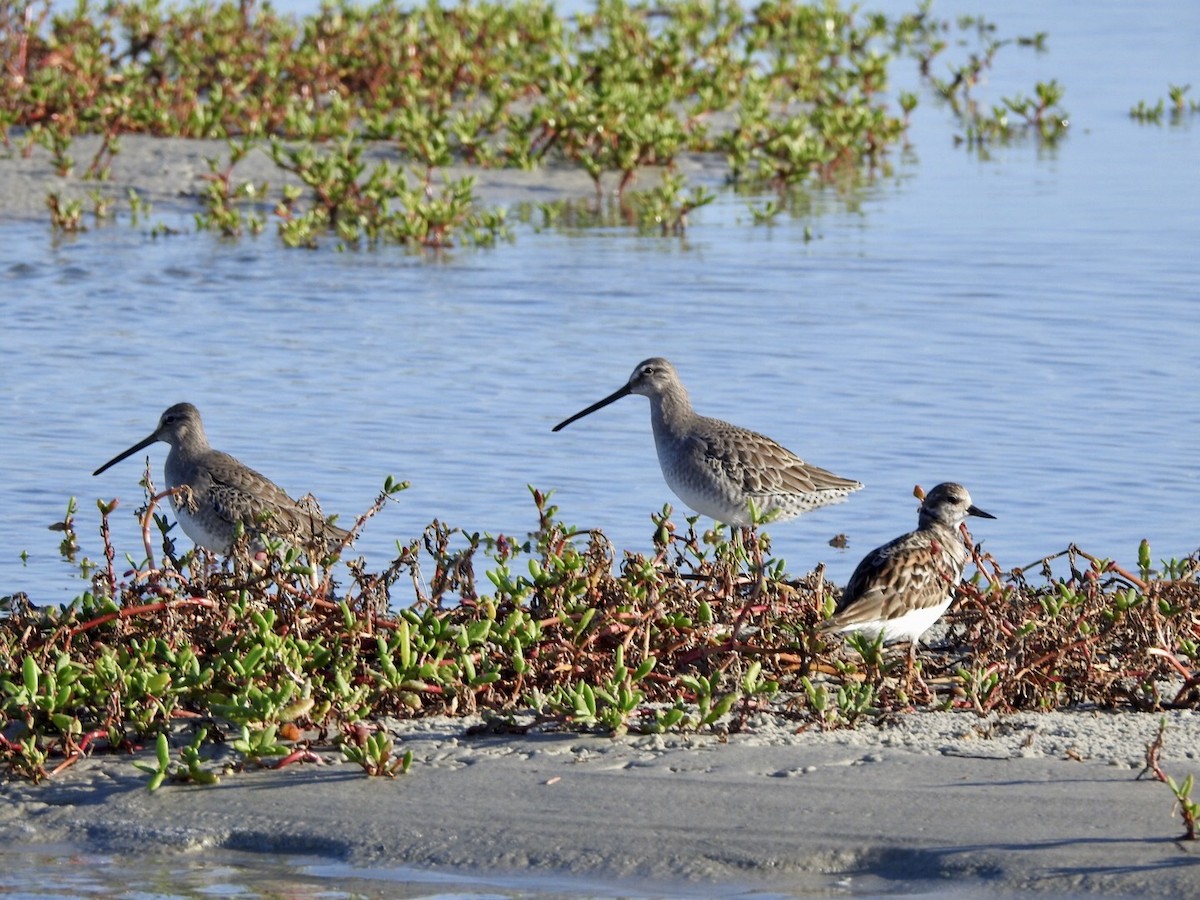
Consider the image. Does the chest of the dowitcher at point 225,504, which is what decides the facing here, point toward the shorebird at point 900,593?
no

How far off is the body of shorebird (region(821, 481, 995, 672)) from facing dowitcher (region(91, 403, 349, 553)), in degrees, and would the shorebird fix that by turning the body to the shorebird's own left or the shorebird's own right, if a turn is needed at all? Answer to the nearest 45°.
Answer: approximately 135° to the shorebird's own left

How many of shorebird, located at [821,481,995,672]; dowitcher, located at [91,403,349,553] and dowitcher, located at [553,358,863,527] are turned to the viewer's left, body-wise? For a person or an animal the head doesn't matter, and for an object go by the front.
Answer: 2

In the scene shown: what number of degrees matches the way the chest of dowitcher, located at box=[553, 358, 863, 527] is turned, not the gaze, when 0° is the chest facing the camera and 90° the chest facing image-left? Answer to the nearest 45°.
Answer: approximately 90°

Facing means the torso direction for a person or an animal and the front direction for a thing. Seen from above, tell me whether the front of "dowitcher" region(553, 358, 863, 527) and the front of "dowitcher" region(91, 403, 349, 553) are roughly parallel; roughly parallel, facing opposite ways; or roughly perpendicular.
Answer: roughly parallel

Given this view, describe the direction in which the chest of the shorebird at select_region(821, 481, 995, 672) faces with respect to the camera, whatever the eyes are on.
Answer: to the viewer's right

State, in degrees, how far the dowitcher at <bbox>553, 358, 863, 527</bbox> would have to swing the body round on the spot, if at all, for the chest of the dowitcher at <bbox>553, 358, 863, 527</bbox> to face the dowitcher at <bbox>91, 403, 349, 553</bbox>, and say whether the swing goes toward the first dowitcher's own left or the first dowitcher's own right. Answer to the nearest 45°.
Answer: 0° — it already faces it

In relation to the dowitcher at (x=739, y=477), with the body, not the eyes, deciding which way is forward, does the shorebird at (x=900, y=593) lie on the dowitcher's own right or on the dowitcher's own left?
on the dowitcher's own left

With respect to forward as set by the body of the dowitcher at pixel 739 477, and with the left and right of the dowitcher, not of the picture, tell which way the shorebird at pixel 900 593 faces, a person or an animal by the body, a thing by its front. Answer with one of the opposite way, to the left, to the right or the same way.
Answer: the opposite way

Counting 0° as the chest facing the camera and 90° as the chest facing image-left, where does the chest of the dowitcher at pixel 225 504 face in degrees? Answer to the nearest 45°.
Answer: approximately 90°

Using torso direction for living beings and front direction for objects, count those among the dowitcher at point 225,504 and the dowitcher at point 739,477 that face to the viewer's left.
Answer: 2

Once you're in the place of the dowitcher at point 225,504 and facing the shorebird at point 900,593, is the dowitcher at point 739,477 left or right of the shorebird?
left

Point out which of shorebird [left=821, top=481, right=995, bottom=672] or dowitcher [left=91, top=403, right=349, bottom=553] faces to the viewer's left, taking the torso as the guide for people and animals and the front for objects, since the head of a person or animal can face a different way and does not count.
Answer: the dowitcher

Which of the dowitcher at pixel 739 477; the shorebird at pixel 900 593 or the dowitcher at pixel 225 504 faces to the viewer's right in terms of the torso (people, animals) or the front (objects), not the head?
the shorebird

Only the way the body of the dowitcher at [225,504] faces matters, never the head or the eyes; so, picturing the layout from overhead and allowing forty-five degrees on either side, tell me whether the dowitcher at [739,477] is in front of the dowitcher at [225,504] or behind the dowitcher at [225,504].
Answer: behind
